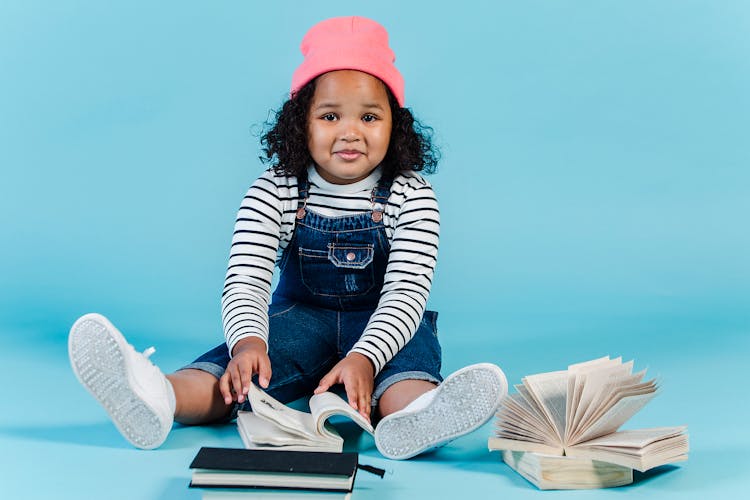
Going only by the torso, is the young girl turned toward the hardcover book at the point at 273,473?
yes

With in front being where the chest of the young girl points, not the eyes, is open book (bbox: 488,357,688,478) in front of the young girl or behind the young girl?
in front

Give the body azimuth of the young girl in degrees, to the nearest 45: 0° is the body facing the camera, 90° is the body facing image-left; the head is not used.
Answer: approximately 0°

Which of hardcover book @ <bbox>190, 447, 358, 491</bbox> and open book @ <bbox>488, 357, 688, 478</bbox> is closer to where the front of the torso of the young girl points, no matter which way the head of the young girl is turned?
the hardcover book
